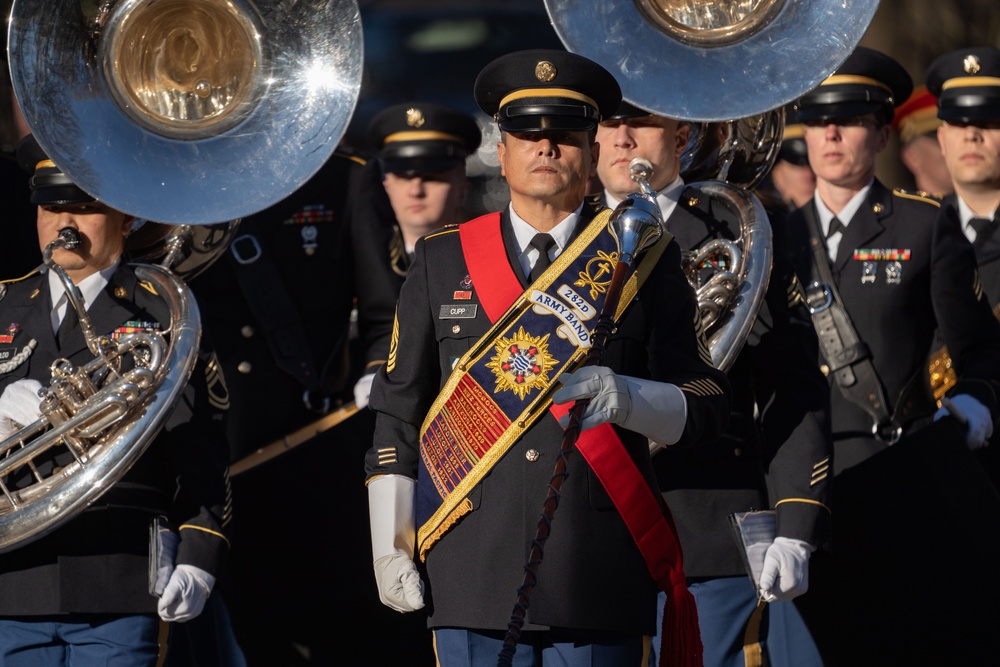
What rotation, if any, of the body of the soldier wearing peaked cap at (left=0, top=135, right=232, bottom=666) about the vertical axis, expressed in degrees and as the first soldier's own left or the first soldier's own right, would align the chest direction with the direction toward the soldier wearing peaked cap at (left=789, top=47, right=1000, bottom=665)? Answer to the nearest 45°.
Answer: approximately 90° to the first soldier's own left

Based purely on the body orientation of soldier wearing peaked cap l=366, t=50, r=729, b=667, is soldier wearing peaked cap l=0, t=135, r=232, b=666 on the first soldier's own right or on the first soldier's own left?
on the first soldier's own right

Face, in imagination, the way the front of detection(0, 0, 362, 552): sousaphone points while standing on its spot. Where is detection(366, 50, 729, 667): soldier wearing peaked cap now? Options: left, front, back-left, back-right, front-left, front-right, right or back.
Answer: front-left
